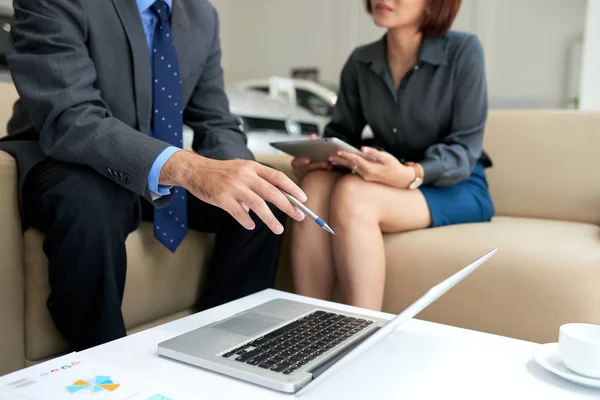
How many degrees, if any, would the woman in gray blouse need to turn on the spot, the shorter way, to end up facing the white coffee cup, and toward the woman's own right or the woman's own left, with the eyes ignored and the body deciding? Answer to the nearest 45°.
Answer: approximately 45° to the woman's own left

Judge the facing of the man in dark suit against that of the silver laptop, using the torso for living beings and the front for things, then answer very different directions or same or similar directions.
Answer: very different directions

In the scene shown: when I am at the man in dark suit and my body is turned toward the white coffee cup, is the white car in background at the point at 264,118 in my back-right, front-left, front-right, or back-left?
back-left

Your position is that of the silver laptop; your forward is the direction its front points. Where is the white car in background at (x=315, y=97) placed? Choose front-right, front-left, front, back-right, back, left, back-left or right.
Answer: front-right

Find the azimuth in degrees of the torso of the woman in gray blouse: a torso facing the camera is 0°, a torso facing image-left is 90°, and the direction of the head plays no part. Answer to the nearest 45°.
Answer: approximately 45°

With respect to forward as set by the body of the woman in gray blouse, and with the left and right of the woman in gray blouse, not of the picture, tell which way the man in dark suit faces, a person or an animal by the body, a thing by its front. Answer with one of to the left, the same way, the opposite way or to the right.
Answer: to the left

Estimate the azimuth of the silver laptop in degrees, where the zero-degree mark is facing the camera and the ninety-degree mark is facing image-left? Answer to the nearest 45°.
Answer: approximately 135°
